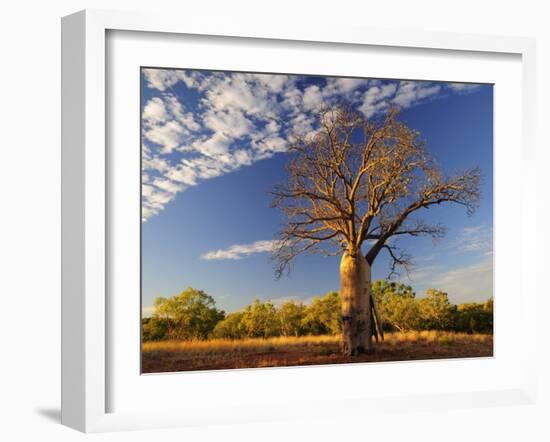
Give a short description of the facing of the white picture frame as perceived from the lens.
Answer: facing the viewer and to the right of the viewer
